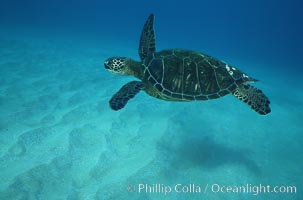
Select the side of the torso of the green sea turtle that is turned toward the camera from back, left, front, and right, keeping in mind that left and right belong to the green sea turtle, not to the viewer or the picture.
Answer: left
